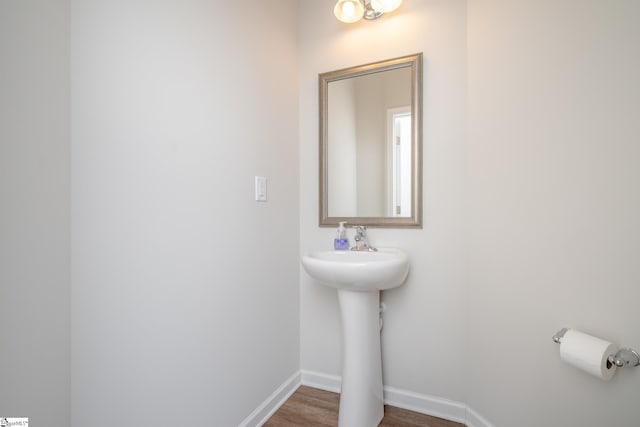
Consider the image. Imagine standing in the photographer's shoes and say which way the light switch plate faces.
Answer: facing the viewer and to the right of the viewer

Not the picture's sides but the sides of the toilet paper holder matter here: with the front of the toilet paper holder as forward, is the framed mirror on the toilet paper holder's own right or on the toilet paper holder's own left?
on the toilet paper holder's own right

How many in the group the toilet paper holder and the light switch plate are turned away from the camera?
0

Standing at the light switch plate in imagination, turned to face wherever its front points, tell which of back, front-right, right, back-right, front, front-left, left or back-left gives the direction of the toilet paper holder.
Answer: front

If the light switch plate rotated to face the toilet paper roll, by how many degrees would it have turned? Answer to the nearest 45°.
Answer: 0° — it already faces it
